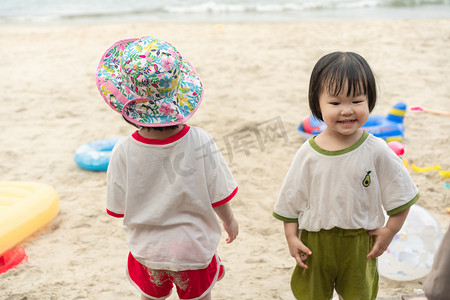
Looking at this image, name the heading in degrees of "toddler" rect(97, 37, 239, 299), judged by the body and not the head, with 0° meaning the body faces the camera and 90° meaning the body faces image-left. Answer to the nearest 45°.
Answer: approximately 180°

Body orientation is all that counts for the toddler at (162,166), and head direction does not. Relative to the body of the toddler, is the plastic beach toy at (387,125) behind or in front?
in front

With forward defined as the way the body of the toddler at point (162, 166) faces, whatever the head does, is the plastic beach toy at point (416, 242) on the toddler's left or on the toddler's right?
on the toddler's right

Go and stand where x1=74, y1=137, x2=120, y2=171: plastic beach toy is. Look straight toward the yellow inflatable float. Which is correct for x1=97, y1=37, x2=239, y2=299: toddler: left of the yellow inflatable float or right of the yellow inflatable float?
left

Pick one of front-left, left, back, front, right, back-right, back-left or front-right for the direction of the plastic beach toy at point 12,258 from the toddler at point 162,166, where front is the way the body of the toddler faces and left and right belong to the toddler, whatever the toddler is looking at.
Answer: front-left

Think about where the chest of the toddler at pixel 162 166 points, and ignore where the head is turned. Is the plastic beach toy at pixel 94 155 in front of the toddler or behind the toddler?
in front
